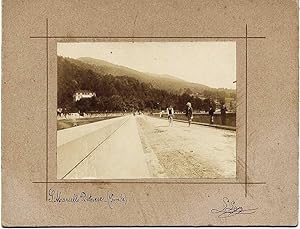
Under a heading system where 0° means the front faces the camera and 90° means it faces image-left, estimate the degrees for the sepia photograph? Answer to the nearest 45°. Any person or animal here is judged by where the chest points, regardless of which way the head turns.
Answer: approximately 0°
